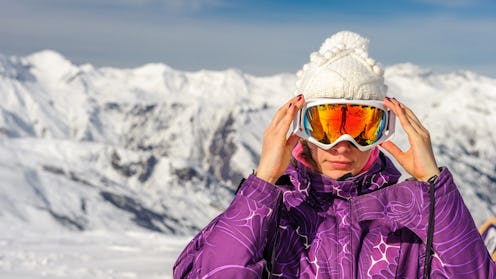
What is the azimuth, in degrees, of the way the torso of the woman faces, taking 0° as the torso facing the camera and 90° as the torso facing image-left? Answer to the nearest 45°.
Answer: approximately 0°
